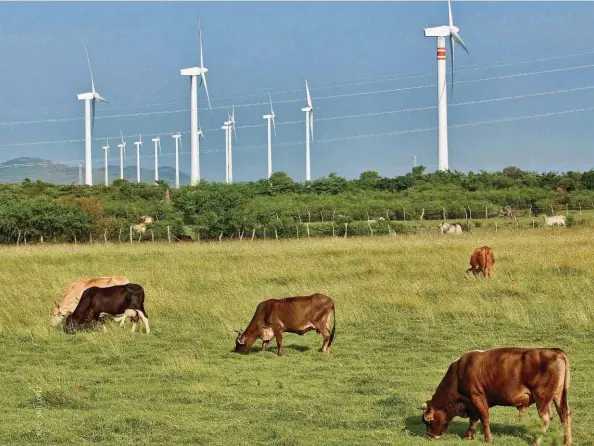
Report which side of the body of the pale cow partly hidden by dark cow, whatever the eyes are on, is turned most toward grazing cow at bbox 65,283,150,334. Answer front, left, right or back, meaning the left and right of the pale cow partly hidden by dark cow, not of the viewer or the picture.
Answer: left

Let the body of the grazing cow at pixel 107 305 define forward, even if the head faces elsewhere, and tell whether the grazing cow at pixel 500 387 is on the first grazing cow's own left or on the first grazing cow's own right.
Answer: on the first grazing cow's own left

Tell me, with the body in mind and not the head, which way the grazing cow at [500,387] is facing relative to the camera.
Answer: to the viewer's left

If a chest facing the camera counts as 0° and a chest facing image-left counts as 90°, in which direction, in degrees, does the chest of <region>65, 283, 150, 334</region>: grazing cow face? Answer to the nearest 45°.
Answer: approximately 90°

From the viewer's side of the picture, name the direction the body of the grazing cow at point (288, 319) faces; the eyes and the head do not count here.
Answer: to the viewer's left

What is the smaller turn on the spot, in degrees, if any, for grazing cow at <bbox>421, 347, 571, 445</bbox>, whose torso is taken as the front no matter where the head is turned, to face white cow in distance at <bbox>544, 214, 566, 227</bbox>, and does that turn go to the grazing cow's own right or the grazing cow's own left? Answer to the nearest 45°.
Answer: approximately 90° to the grazing cow's own right

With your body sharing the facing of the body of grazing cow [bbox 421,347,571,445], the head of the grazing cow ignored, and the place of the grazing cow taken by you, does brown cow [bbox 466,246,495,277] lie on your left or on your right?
on your right

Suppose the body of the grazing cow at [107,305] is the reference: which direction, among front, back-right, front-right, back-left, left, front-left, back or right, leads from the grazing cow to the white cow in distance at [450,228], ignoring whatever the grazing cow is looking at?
back-right

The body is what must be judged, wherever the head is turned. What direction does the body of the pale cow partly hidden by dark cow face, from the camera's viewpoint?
to the viewer's left
